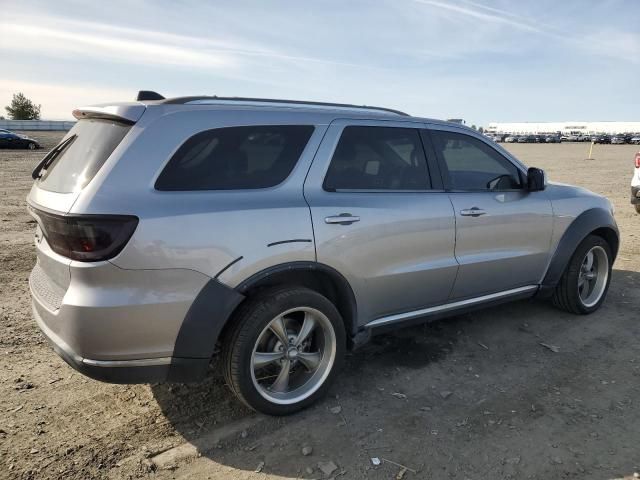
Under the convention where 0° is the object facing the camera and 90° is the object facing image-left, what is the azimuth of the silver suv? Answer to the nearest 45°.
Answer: approximately 225°

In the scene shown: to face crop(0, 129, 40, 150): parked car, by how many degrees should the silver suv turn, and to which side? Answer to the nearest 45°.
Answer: approximately 90° to its left
